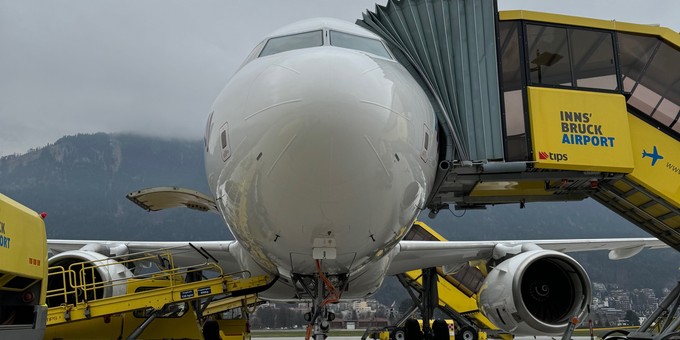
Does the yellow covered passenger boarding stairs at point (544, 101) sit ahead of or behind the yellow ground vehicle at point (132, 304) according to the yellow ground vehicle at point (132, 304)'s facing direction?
ahead

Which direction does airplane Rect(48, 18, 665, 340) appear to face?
toward the camera

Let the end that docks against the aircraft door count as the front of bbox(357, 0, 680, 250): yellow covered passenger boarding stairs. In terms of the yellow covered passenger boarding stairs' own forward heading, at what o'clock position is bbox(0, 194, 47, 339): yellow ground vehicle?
The yellow ground vehicle is roughly at 11 o'clock from the yellow covered passenger boarding stairs.

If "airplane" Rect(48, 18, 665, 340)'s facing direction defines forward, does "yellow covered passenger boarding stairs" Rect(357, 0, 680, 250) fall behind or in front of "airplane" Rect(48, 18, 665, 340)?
in front

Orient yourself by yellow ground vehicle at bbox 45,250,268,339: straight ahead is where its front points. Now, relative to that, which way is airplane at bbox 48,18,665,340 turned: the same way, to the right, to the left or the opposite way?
to the right

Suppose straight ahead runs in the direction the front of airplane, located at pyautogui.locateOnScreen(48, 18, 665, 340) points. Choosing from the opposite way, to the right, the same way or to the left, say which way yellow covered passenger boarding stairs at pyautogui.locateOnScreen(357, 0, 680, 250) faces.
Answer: to the right

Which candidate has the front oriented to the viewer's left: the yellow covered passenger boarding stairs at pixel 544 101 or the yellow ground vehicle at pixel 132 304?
the yellow covered passenger boarding stairs

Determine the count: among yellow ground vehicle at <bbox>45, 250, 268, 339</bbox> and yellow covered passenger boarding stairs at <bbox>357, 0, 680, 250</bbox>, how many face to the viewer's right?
1

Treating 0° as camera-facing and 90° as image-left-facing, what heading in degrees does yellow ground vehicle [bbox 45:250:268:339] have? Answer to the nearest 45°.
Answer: approximately 270°

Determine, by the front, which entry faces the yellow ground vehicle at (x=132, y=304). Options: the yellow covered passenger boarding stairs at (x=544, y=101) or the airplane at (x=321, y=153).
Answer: the yellow covered passenger boarding stairs

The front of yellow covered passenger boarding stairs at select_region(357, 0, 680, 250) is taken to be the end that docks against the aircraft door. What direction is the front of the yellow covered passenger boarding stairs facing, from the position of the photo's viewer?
facing to the left of the viewer
